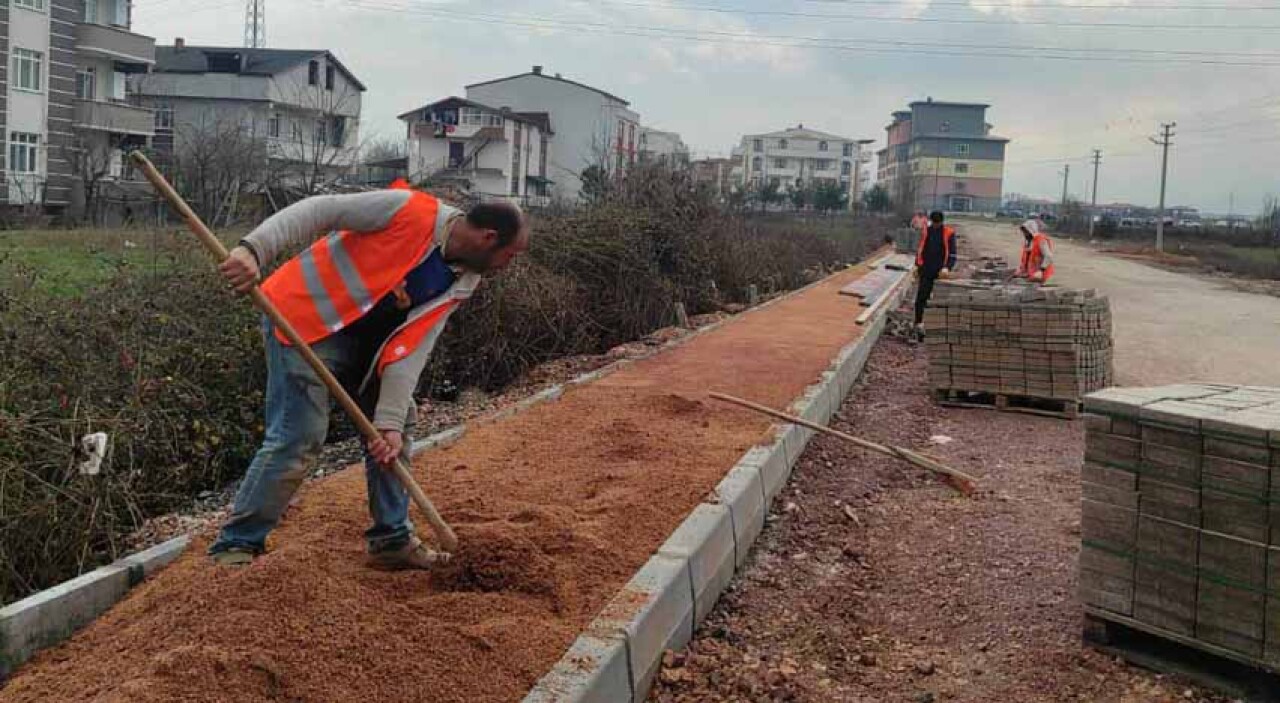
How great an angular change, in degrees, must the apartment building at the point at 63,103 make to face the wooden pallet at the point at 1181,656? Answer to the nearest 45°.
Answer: approximately 45° to its right

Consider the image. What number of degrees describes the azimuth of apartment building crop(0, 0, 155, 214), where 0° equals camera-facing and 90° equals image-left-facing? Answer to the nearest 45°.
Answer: approximately 315°

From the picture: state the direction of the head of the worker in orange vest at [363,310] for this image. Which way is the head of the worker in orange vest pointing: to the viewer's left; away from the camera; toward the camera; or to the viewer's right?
to the viewer's right

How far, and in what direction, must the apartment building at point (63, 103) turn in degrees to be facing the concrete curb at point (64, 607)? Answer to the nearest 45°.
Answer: approximately 45° to its right
